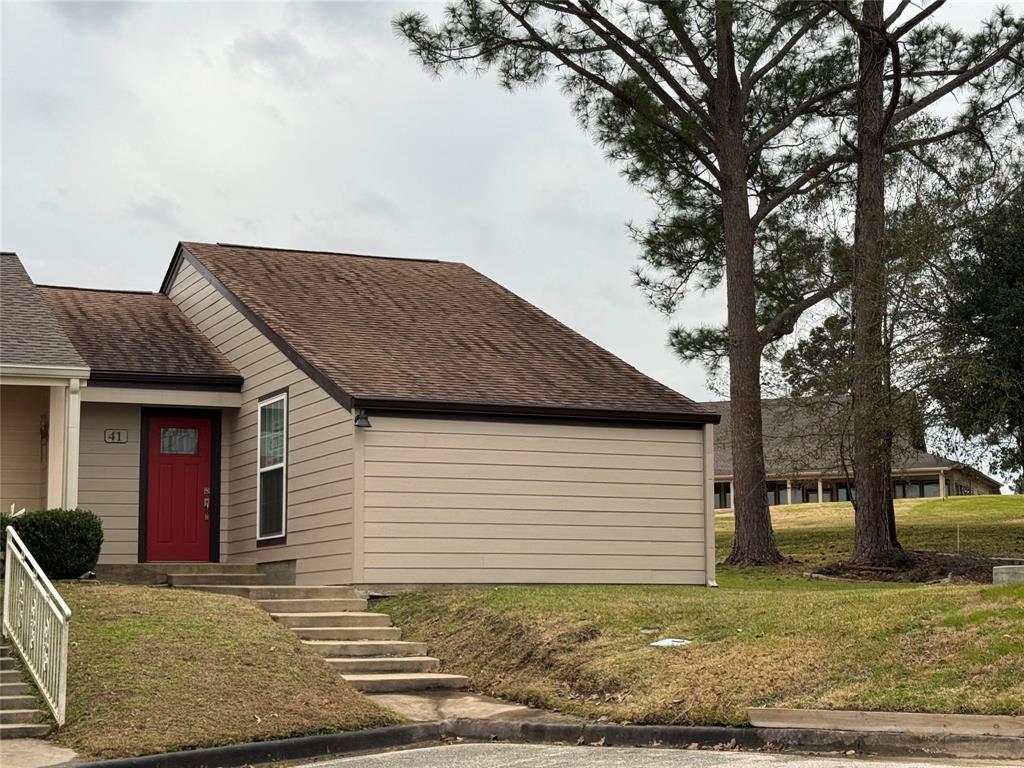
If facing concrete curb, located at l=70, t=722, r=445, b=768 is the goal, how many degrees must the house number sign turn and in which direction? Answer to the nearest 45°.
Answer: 0° — it already faces it

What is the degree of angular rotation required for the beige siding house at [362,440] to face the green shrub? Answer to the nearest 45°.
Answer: approximately 45° to its right

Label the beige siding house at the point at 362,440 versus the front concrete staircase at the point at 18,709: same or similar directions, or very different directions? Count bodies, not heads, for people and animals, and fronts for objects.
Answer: same or similar directions

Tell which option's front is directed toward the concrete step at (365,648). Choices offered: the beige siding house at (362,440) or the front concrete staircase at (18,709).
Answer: the beige siding house

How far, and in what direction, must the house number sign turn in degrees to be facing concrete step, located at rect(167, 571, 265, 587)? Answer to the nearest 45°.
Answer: approximately 45° to its left

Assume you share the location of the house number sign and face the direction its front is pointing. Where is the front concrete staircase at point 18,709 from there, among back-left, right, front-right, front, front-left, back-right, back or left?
front

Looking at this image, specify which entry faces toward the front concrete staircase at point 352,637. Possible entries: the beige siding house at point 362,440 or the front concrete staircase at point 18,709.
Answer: the beige siding house

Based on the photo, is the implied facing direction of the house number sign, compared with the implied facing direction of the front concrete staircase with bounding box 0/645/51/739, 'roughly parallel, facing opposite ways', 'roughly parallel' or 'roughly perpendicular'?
roughly parallel

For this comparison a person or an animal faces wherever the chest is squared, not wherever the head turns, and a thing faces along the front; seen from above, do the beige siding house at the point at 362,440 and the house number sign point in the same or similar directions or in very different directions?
same or similar directions

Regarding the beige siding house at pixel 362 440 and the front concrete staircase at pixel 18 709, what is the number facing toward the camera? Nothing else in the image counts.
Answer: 2

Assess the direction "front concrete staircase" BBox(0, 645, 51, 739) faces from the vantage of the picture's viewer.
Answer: facing the viewer

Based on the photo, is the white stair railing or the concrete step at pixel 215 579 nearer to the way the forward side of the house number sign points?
the white stair railing

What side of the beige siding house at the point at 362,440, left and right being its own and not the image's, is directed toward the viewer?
front

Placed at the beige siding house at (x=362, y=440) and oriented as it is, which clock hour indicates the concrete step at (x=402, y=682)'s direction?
The concrete step is roughly at 12 o'clock from the beige siding house.

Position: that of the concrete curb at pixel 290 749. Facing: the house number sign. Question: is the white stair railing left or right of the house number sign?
left

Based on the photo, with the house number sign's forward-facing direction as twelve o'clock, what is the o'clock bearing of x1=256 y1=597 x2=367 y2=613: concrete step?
The concrete step is roughly at 11 o'clock from the house number sign.
